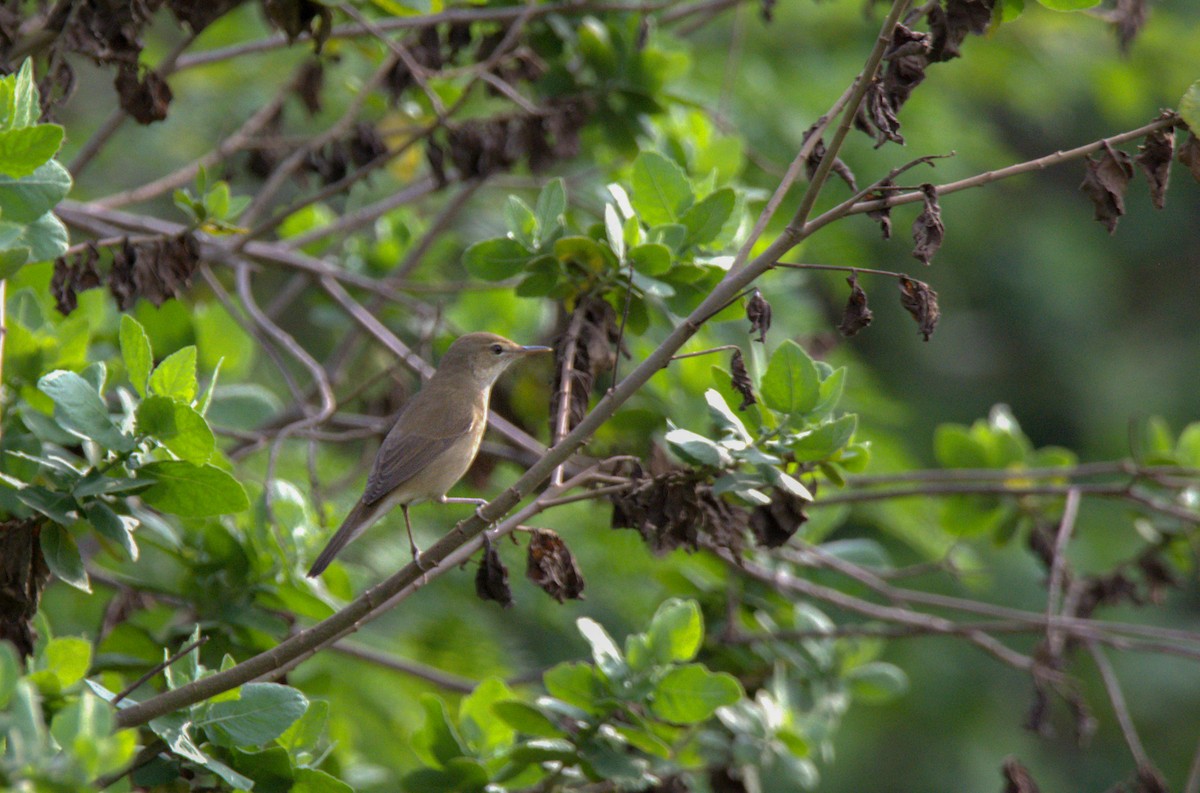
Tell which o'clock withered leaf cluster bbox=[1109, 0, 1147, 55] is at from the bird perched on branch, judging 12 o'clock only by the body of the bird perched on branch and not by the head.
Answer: The withered leaf cluster is roughly at 12 o'clock from the bird perched on branch.

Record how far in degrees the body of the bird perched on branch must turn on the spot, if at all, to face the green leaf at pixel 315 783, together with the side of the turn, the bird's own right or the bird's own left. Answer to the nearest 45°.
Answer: approximately 90° to the bird's own right

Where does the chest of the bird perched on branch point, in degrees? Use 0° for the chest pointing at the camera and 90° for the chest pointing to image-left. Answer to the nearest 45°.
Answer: approximately 270°
